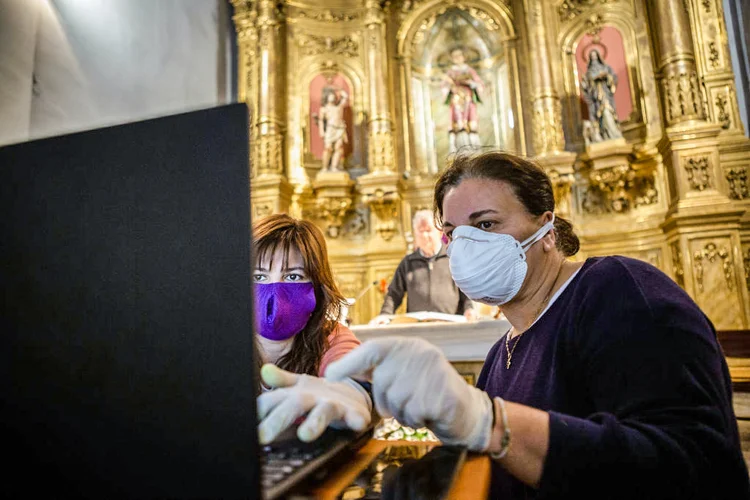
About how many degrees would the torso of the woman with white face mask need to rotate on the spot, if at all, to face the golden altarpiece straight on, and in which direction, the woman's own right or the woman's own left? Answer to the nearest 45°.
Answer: approximately 135° to the woman's own right

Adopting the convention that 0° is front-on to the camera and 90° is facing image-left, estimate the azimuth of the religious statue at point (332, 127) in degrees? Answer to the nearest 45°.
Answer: approximately 0°

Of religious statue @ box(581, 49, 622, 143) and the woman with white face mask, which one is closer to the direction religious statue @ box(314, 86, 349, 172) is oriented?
the woman with white face mask

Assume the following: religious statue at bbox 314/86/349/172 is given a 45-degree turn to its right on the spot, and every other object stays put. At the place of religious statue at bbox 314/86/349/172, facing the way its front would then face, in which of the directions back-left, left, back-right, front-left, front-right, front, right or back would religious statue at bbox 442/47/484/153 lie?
back-left

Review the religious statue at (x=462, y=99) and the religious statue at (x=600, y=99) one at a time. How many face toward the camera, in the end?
2

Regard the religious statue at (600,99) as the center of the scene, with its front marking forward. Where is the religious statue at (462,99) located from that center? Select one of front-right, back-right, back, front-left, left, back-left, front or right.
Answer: right

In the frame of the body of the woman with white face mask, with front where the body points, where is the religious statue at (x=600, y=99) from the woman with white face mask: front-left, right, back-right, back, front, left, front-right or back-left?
back-right

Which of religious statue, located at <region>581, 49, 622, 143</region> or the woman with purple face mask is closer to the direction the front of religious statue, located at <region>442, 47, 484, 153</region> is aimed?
the woman with purple face mask

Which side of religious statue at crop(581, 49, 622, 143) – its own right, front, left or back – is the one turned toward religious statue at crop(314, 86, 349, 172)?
right

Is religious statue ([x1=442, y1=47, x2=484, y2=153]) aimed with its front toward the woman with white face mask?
yes

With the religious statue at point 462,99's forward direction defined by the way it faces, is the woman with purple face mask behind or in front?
in front
